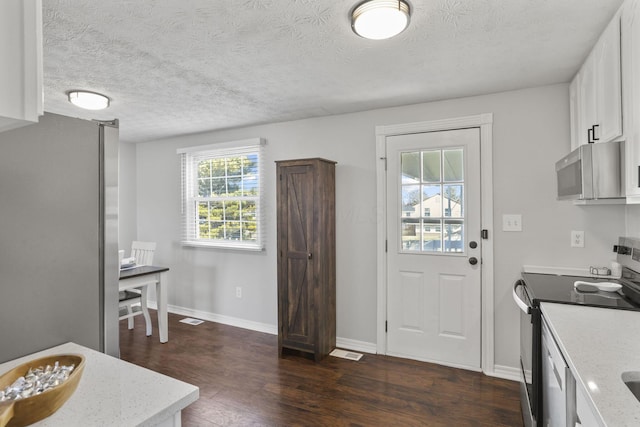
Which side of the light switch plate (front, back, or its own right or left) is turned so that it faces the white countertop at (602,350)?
front

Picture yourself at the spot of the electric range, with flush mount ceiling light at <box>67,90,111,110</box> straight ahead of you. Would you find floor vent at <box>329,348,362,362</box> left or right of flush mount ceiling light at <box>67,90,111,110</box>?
right

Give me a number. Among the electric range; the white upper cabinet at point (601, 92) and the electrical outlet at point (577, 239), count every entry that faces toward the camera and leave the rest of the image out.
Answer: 1

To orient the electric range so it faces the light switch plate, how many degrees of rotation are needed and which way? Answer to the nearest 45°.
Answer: approximately 90° to its right

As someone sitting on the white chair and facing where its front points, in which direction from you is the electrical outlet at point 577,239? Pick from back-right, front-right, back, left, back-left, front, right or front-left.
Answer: left

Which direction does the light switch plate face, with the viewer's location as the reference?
facing the viewer

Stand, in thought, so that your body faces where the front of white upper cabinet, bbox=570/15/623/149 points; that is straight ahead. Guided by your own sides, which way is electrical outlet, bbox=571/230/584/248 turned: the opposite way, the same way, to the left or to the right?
to the left

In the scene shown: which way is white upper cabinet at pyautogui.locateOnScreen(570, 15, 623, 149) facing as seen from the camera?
to the viewer's left

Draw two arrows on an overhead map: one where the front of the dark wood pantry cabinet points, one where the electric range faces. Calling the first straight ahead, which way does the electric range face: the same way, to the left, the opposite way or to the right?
to the right

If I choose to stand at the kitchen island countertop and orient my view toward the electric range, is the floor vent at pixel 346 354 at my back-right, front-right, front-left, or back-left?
front-left

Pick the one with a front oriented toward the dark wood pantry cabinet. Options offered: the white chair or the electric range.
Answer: the electric range

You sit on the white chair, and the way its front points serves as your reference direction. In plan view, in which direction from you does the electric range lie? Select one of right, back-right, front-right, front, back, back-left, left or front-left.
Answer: left

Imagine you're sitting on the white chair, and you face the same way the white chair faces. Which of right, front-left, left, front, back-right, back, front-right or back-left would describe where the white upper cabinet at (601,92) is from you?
left

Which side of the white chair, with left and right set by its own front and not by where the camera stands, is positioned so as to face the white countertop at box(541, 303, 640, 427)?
left

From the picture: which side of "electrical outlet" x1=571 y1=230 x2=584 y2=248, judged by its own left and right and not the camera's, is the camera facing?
front

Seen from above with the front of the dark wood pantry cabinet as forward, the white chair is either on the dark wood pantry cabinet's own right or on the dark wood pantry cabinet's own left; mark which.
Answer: on the dark wood pantry cabinet's own right

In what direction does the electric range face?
to the viewer's left

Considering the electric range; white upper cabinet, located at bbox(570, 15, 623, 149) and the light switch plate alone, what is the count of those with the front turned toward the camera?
1

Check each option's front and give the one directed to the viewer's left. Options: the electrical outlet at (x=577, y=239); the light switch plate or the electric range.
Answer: the electric range
